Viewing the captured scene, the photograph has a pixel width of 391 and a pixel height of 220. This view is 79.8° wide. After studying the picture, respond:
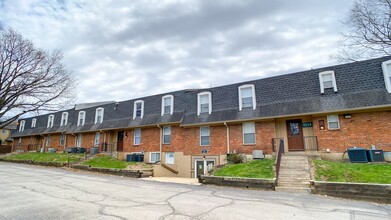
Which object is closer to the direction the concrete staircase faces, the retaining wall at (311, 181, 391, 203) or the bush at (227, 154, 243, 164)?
the retaining wall

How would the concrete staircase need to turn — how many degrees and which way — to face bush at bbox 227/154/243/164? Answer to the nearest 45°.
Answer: approximately 135° to its right

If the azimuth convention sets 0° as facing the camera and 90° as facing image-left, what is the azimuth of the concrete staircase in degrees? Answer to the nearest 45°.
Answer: approximately 0°

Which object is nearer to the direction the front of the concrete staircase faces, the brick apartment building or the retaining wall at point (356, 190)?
the retaining wall

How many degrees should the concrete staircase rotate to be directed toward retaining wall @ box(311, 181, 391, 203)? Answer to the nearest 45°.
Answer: approximately 45° to its left

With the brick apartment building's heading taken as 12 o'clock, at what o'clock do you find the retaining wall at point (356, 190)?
The retaining wall is roughly at 10 o'clock from the brick apartment building.
